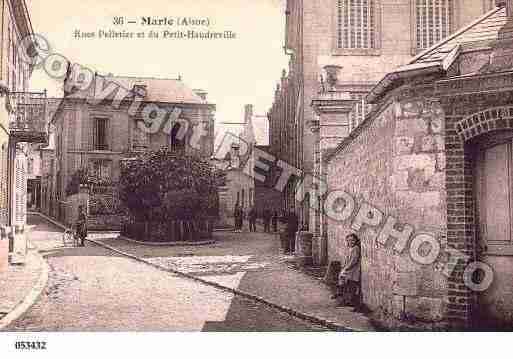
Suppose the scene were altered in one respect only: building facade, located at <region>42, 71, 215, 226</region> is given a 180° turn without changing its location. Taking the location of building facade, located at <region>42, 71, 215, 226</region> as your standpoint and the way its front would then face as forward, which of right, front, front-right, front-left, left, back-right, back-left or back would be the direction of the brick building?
back

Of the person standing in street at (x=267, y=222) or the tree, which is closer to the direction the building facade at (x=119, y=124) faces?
the tree

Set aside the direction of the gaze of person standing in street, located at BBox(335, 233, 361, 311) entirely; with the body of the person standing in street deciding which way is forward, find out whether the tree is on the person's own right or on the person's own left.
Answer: on the person's own right

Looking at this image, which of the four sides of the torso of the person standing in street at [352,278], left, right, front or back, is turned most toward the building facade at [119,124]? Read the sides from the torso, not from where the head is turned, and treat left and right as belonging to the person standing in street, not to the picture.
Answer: right

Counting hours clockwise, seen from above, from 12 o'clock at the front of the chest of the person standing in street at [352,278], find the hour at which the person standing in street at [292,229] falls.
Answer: the person standing in street at [292,229] is roughly at 4 o'clock from the person standing in street at [352,278].

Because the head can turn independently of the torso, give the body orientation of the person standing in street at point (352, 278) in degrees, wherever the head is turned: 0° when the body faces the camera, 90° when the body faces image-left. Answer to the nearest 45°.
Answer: approximately 45°

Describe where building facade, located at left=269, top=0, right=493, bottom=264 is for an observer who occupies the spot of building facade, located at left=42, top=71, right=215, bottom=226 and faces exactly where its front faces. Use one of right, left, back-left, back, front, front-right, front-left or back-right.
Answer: front-left

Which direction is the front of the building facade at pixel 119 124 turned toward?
toward the camera

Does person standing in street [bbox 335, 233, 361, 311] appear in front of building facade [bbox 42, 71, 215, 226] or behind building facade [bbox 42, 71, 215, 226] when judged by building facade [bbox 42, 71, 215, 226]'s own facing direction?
in front
